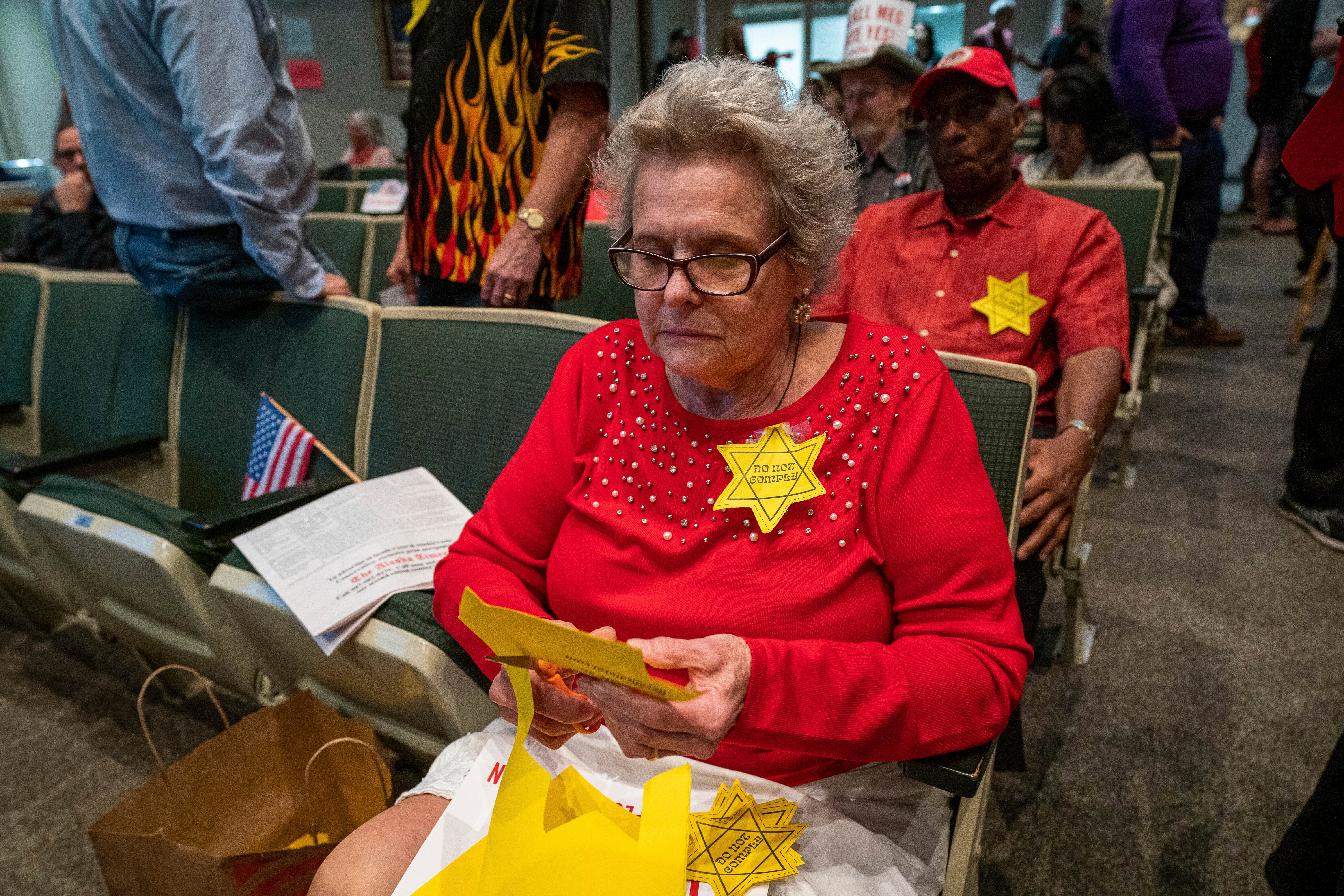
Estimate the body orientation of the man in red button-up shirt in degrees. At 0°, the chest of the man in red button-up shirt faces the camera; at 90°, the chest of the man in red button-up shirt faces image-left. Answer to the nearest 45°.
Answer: approximately 45°

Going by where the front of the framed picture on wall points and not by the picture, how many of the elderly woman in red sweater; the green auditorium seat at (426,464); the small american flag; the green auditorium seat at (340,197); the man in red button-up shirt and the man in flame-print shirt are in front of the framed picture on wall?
6

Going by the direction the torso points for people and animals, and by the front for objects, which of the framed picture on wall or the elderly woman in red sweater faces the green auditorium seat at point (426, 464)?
the framed picture on wall

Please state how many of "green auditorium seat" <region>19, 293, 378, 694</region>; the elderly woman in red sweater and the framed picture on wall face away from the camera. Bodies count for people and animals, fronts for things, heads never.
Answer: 0

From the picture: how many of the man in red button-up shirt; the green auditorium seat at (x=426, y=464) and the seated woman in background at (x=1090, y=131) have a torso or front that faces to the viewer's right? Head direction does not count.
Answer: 0

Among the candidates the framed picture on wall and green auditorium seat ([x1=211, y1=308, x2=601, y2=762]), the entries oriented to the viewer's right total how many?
0

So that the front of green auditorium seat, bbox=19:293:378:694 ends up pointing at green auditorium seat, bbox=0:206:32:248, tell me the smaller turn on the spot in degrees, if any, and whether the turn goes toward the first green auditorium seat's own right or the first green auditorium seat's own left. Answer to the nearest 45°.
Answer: approximately 135° to the first green auditorium seat's own right

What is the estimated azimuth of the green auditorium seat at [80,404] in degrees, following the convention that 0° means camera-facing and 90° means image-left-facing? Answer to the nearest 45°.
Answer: approximately 45°

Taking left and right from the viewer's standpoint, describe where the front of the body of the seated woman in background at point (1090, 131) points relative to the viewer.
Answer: facing the viewer and to the left of the viewer

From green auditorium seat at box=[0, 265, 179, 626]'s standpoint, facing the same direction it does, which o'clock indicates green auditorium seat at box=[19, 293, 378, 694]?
green auditorium seat at box=[19, 293, 378, 694] is roughly at 10 o'clock from green auditorium seat at box=[0, 265, 179, 626].

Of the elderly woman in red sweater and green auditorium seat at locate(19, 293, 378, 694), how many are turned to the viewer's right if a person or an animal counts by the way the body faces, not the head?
0

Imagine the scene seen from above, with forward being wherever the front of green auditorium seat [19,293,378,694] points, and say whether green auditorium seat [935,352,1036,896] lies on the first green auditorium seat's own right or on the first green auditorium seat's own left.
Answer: on the first green auditorium seat's own left

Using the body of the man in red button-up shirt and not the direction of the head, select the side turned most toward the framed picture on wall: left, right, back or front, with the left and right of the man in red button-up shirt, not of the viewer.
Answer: right

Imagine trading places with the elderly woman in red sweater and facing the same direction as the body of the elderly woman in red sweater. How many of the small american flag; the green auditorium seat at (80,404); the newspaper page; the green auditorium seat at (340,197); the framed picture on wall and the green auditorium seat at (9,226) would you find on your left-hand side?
0

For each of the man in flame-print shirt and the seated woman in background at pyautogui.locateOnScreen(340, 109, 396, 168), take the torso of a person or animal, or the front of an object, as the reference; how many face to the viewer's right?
0

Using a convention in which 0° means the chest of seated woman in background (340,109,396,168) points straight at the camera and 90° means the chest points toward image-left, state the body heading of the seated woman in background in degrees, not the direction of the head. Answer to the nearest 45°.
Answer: approximately 45°

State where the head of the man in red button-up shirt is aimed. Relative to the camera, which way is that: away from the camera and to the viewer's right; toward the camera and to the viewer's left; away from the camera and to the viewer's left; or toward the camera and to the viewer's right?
toward the camera and to the viewer's left

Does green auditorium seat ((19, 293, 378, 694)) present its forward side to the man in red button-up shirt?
no
